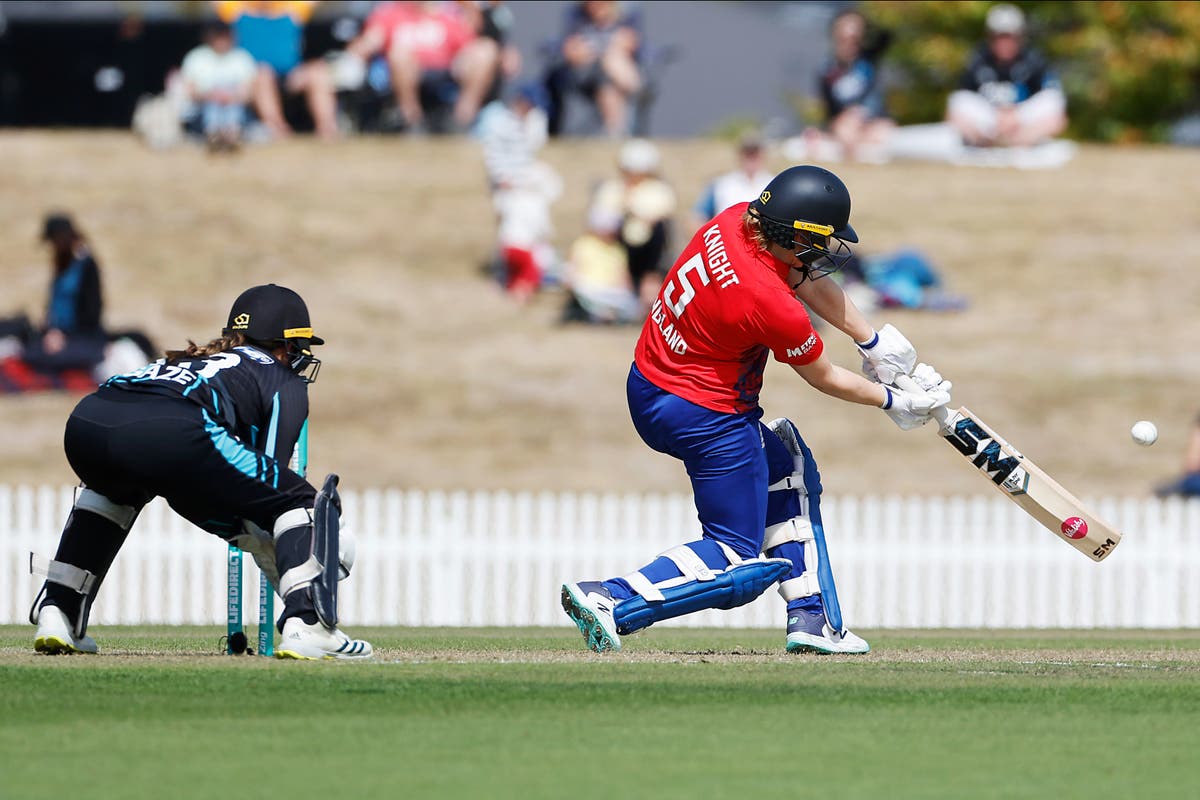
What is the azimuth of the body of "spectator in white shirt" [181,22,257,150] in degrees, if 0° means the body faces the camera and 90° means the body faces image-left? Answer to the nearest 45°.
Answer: approximately 0°

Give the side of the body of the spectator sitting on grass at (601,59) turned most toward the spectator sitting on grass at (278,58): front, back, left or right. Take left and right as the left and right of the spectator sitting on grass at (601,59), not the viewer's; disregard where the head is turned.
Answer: right

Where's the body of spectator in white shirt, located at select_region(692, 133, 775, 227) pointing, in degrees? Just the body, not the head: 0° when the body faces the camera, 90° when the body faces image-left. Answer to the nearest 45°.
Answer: approximately 0°

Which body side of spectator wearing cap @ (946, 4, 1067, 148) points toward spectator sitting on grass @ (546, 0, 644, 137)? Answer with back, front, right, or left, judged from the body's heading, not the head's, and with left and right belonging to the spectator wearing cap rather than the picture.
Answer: right

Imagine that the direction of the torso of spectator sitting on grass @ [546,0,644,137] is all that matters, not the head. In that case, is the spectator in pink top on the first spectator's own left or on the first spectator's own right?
on the first spectator's own right

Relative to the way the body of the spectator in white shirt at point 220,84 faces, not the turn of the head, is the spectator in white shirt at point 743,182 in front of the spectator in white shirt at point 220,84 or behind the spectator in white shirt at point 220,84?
in front

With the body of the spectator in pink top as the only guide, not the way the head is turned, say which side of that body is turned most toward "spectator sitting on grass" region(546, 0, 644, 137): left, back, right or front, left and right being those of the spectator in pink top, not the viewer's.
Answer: left

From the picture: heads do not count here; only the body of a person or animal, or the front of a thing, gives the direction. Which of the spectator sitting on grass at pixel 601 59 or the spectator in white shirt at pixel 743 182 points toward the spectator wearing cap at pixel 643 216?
the spectator sitting on grass

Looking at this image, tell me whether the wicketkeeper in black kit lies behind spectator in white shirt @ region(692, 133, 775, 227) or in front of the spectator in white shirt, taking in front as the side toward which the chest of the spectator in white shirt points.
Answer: in front

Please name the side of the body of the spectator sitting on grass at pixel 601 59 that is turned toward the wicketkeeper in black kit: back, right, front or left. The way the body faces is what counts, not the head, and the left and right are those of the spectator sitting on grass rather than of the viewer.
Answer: front
